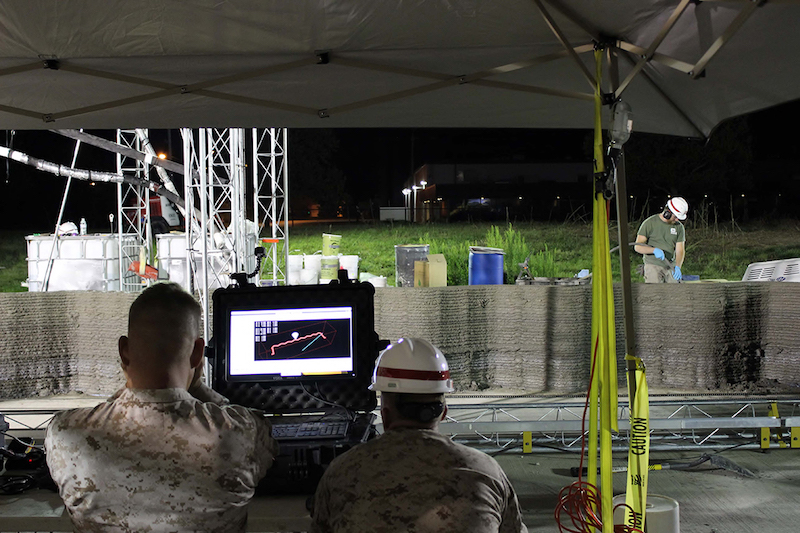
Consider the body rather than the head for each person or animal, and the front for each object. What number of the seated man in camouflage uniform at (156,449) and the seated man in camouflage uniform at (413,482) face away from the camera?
2

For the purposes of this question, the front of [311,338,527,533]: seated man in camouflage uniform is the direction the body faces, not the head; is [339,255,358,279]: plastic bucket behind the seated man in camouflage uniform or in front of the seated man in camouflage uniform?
in front

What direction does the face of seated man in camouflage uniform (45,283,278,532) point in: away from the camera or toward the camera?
away from the camera

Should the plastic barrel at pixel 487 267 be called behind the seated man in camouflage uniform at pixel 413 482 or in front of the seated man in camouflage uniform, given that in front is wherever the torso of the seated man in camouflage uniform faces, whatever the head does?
in front

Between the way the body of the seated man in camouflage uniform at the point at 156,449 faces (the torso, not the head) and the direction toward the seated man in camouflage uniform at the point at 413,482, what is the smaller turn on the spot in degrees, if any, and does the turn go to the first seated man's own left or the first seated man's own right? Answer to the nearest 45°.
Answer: approximately 135° to the first seated man's own right

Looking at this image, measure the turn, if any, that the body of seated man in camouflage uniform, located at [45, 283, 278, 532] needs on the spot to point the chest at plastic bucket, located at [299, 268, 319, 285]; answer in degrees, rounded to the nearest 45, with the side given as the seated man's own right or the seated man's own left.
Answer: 0° — they already face it

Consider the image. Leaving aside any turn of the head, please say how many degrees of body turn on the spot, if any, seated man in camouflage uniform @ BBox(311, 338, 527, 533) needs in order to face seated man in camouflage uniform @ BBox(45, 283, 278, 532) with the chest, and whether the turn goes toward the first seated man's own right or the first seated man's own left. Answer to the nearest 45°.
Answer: approximately 90° to the first seated man's own left

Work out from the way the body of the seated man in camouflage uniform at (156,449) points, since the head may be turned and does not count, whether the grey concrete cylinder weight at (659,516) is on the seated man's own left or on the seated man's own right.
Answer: on the seated man's own right

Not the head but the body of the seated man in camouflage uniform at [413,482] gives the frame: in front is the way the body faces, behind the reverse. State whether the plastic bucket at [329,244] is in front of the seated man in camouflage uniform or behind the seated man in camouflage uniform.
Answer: in front

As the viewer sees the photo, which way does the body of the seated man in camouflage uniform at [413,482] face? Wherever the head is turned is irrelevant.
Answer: away from the camera

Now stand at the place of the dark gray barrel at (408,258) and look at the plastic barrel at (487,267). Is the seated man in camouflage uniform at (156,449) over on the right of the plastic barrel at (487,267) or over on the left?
right

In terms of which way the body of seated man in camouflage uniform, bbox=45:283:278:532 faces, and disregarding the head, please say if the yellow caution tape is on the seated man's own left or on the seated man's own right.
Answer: on the seated man's own right

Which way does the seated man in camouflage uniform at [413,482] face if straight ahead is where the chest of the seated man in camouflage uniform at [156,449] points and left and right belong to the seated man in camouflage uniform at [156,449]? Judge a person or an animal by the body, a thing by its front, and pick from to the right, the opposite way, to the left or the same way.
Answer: the same way

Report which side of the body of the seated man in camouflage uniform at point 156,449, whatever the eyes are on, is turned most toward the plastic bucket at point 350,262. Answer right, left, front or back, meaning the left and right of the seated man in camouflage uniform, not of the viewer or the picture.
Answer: front

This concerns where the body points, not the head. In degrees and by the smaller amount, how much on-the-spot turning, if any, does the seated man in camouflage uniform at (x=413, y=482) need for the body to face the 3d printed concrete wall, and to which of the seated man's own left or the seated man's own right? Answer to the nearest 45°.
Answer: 0° — they already face it

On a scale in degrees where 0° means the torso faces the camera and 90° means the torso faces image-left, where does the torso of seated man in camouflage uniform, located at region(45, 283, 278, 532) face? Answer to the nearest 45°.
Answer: approximately 180°

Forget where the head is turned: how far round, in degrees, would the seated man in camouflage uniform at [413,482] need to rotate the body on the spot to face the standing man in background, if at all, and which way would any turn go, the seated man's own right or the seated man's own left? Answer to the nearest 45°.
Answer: approximately 45° to the seated man's own right
